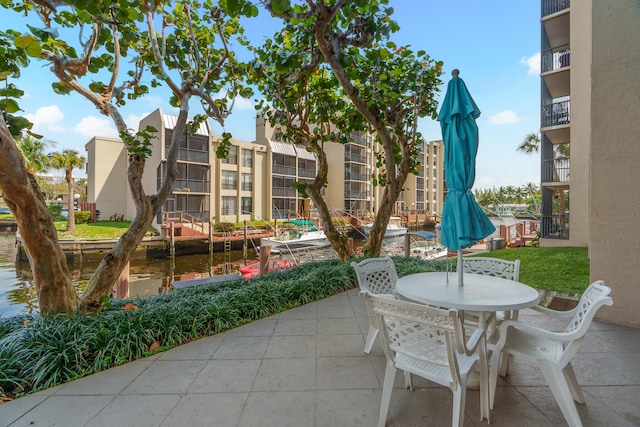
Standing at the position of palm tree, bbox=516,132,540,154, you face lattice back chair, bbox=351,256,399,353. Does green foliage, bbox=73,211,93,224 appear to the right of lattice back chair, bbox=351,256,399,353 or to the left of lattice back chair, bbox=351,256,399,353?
right

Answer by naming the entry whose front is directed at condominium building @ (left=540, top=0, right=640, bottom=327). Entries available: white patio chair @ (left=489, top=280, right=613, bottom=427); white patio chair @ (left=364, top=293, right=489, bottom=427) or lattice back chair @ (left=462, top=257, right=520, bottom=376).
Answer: white patio chair @ (left=364, top=293, right=489, bottom=427)

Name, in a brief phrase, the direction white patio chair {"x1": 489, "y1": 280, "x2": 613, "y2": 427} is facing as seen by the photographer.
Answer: facing to the left of the viewer

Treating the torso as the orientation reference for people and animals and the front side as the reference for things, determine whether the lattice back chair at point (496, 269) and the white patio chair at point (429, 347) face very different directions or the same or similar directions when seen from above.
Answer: very different directions

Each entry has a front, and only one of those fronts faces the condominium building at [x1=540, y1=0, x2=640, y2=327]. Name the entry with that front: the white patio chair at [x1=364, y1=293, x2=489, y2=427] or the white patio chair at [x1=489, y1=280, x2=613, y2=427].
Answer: the white patio chair at [x1=364, y1=293, x2=489, y2=427]

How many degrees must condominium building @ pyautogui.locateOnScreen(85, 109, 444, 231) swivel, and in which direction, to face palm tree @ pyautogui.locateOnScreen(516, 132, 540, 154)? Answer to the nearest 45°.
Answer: approximately 45° to its left

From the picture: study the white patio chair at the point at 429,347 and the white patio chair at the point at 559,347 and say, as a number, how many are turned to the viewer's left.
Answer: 1

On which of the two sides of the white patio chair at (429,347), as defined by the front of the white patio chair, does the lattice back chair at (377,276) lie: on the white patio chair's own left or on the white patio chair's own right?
on the white patio chair's own left
